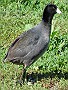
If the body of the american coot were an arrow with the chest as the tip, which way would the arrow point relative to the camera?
to the viewer's right
